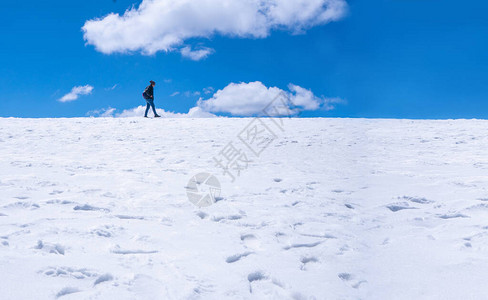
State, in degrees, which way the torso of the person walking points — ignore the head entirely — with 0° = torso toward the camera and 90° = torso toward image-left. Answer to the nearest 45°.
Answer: approximately 270°
